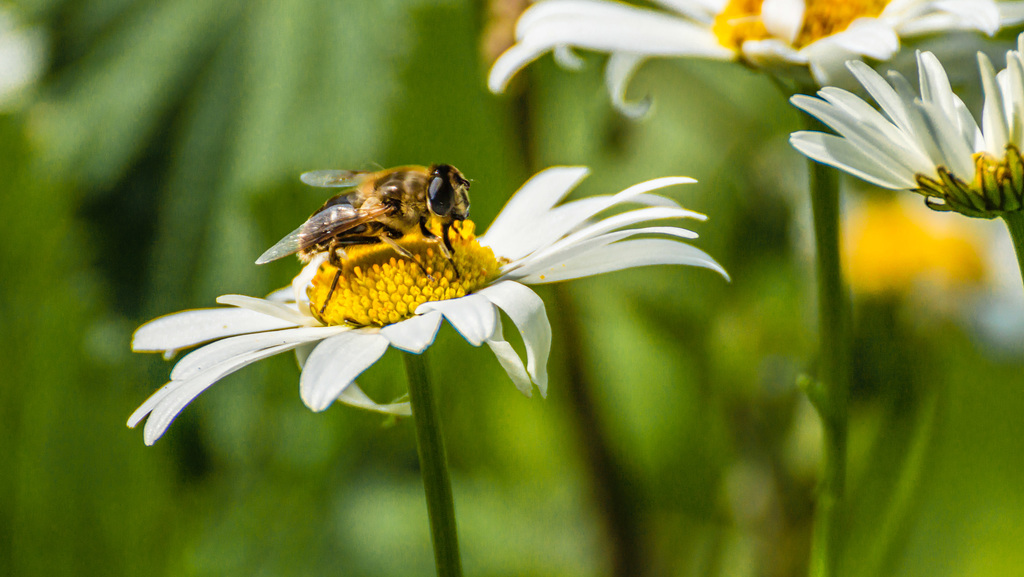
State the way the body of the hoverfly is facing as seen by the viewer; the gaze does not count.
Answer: to the viewer's right
